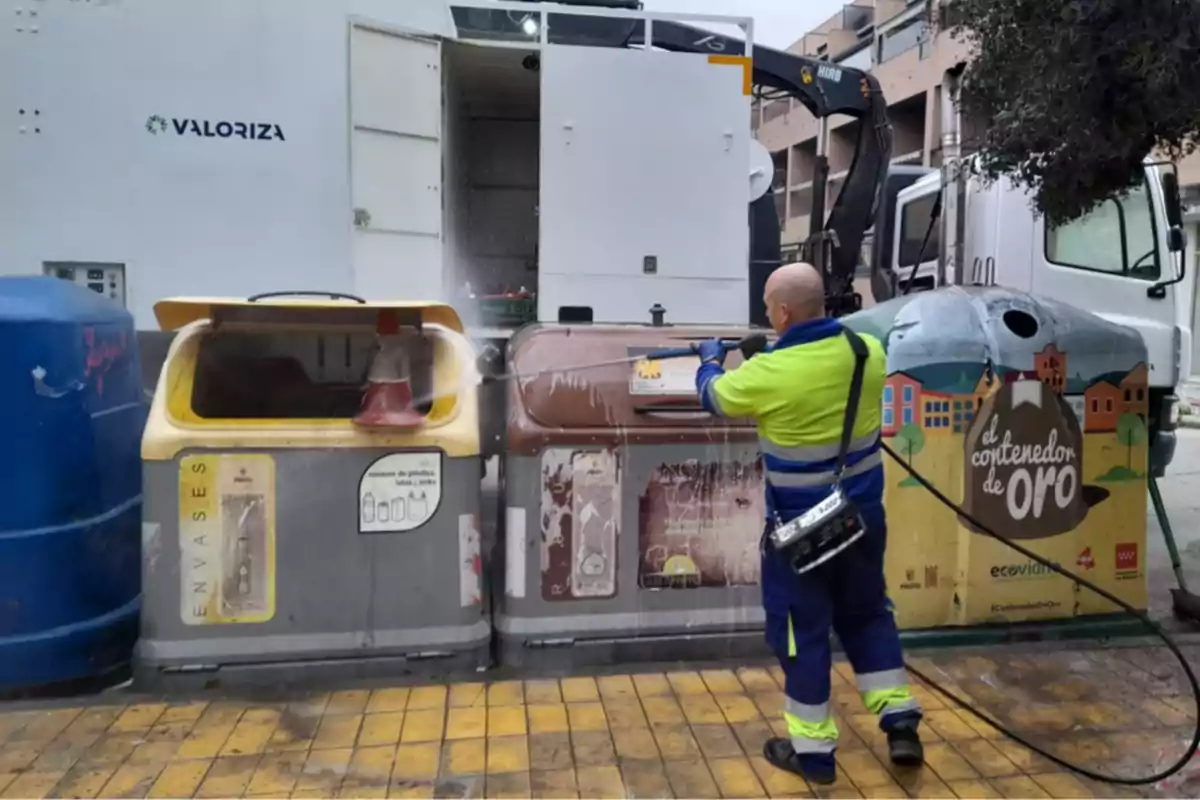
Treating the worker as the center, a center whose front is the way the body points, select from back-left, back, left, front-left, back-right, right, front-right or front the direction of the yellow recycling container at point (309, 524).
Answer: front-left

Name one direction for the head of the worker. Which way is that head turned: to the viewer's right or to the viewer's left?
to the viewer's left

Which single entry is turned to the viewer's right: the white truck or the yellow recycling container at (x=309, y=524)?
the white truck

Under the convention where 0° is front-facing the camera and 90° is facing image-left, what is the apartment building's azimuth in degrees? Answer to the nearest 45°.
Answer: approximately 45°

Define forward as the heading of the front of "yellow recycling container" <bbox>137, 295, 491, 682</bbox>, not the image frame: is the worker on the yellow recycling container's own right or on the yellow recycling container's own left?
on the yellow recycling container's own left

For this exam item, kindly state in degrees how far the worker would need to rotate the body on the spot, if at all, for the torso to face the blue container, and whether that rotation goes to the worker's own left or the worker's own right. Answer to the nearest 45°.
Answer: approximately 45° to the worker's own left

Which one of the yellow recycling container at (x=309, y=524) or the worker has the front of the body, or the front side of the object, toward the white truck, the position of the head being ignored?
the worker

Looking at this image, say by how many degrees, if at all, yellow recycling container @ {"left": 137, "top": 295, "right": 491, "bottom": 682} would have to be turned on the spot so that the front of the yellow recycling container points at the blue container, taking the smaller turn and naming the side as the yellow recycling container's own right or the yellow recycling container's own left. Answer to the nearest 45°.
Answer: approximately 90° to the yellow recycling container's own right

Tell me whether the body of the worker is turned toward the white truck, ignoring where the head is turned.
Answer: yes

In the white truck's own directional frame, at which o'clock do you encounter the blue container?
The blue container is roughly at 4 o'clock from the white truck.

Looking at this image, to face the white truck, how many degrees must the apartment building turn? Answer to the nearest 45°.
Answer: approximately 45° to its left

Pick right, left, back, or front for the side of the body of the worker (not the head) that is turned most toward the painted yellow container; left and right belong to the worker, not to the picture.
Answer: right

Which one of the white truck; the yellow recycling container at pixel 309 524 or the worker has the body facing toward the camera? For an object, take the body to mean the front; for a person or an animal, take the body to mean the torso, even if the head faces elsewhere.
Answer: the yellow recycling container

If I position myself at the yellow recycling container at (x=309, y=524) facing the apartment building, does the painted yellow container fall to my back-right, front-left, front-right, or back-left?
front-right

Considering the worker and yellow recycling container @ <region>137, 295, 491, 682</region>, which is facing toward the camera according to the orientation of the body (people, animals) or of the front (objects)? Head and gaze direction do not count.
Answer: the yellow recycling container

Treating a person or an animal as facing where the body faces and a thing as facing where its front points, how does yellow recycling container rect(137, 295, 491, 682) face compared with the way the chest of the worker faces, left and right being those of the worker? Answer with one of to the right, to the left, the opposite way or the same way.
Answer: the opposite way

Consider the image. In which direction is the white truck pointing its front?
to the viewer's right

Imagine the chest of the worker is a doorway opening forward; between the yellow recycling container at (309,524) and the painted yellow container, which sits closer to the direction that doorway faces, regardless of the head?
the yellow recycling container

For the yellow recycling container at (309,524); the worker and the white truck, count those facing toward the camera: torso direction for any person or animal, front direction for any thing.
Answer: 1

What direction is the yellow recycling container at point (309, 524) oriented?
toward the camera
